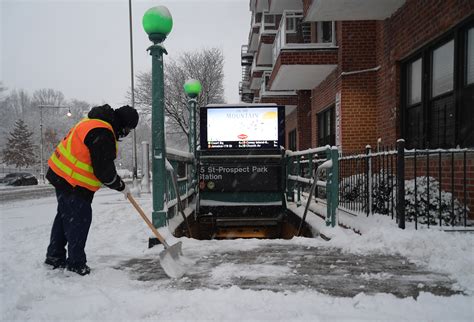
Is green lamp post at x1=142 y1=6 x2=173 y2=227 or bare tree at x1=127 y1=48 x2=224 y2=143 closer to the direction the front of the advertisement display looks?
the green lamp post

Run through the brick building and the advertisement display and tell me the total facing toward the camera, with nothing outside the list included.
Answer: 1

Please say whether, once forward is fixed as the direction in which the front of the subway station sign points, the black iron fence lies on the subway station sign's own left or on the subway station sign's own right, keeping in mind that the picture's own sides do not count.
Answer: on the subway station sign's own left

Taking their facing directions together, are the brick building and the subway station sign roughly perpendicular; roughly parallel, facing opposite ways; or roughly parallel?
roughly perpendicular

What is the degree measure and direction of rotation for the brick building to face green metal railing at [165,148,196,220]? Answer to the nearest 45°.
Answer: approximately 45° to its left

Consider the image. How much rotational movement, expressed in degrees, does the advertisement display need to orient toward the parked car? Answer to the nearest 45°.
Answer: approximately 135° to its right

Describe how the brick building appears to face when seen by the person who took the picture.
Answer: facing to the left of the viewer

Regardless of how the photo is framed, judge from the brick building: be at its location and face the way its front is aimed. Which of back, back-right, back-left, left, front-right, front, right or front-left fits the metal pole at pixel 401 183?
left

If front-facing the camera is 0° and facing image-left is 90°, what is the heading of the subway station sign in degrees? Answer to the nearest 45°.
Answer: approximately 0°
